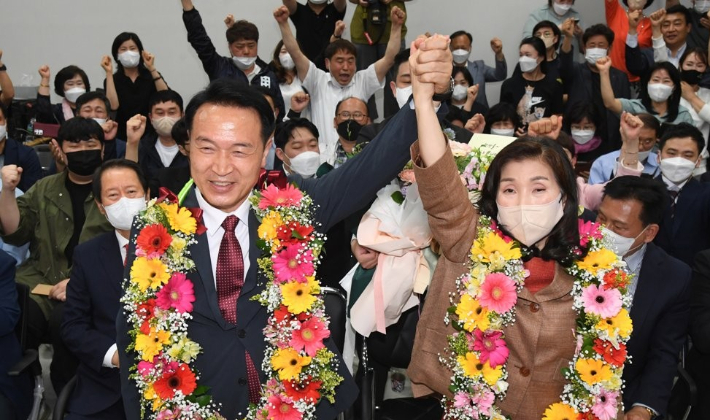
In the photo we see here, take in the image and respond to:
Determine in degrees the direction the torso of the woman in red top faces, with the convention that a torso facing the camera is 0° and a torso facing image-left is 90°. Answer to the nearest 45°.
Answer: approximately 0°

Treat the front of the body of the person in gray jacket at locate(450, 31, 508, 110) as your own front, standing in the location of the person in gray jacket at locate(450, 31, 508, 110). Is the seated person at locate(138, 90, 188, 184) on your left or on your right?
on your right

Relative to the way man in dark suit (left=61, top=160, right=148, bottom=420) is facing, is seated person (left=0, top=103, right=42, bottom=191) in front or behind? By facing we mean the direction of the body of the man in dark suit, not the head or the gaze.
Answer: behind

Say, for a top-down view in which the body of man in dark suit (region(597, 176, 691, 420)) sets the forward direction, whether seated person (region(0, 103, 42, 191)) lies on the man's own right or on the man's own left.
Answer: on the man's own right

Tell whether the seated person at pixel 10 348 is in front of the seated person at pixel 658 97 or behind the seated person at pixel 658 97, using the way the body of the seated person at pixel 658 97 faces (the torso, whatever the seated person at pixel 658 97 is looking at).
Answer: in front

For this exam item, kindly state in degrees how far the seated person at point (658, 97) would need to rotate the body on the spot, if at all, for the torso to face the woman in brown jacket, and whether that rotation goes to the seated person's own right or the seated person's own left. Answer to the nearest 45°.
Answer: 0° — they already face them

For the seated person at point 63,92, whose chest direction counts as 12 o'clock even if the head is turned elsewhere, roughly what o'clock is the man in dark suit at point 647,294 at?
The man in dark suit is roughly at 11 o'clock from the seated person.
